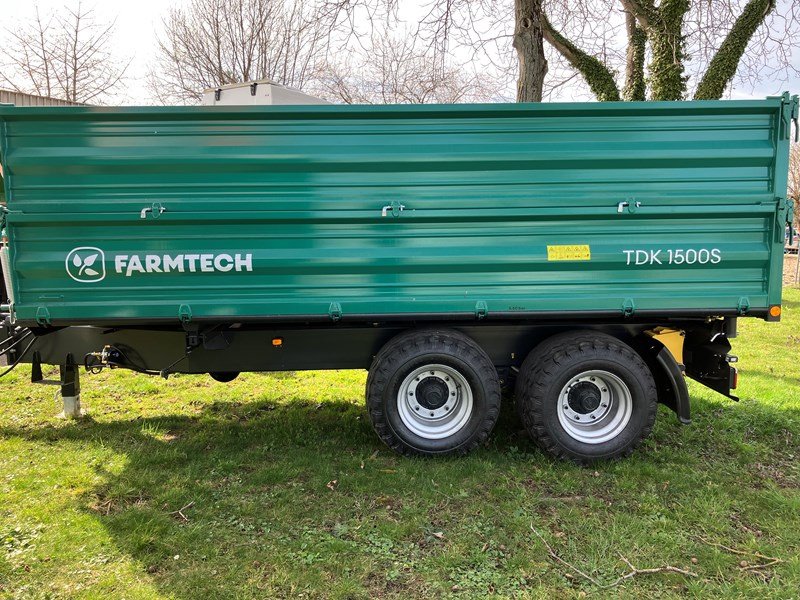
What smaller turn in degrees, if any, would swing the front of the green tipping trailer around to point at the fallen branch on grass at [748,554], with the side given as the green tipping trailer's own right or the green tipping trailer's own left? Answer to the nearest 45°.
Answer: approximately 135° to the green tipping trailer's own left

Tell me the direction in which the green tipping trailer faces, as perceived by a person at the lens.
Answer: facing to the left of the viewer
